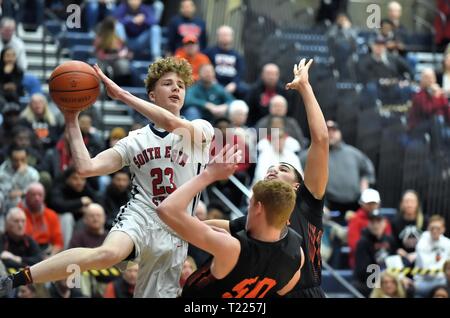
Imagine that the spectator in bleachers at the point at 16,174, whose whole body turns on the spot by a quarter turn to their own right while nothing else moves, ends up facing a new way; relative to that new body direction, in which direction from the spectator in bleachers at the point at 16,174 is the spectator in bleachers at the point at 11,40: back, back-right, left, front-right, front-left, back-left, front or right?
right

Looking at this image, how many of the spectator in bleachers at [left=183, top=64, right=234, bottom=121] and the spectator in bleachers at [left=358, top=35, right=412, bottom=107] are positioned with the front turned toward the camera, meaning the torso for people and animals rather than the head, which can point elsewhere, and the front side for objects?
2

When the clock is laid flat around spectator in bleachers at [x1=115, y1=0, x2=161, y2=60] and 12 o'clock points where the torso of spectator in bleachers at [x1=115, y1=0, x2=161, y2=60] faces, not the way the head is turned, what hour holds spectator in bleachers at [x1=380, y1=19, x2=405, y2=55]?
spectator in bleachers at [x1=380, y1=19, x2=405, y2=55] is roughly at 9 o'clock from spectator in bleachers at [x1=115, y1=0, x2=161, y2=60].

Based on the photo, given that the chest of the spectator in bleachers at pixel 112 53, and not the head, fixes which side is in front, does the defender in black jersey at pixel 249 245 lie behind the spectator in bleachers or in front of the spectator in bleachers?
in front

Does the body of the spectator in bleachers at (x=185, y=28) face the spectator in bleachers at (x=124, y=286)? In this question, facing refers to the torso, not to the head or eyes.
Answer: yes

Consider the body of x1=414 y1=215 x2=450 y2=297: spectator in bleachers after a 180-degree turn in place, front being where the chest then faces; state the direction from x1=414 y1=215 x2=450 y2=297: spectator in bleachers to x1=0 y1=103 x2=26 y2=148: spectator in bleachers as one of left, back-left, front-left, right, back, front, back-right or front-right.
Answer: left
